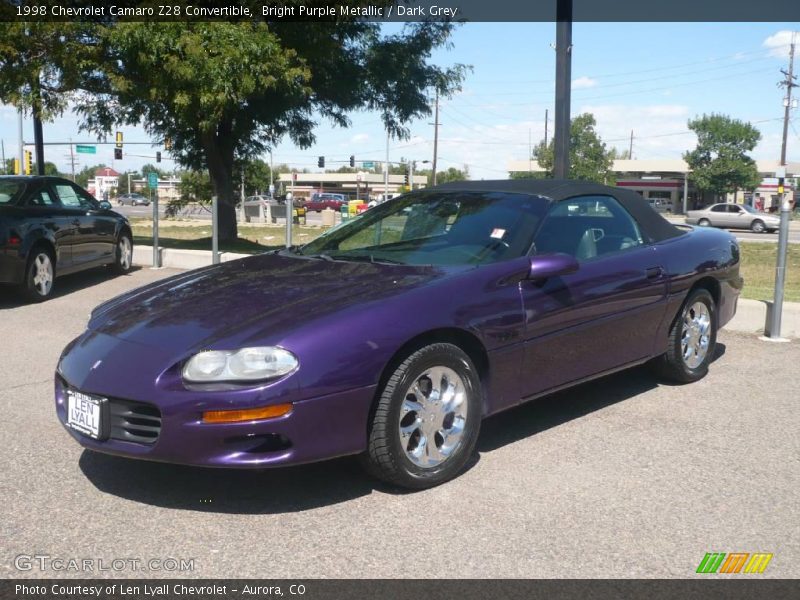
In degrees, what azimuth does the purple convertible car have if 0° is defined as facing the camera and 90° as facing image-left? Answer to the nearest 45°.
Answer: approximately 45°

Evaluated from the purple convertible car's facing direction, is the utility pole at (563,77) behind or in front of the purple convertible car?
behind

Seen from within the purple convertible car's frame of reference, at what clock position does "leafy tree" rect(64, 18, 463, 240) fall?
The leafy tree is roughly at 4 o'clock from the purple convertible car.

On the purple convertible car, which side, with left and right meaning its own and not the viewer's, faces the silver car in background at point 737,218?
back
